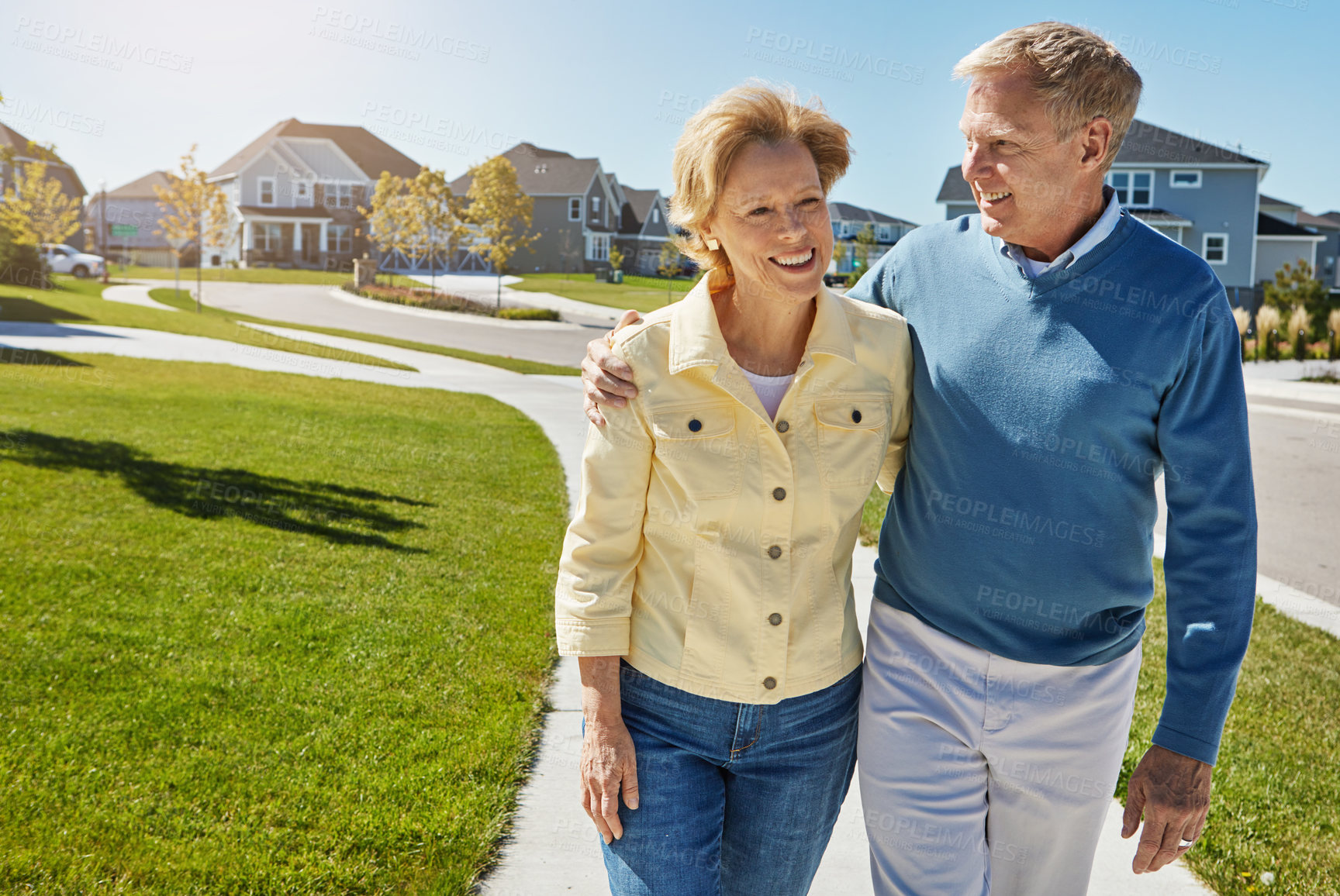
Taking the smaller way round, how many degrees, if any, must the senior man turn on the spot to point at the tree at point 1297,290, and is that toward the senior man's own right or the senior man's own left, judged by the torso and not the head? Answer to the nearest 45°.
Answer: approximately 180°

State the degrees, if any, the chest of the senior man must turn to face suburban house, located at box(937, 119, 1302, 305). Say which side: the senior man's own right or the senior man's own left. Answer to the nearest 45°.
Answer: approximately 180°

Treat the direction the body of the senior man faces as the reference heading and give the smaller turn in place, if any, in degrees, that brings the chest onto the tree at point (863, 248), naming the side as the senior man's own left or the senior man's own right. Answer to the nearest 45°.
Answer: approximately 180°

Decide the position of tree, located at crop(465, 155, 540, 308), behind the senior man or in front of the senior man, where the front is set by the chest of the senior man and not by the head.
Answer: behind

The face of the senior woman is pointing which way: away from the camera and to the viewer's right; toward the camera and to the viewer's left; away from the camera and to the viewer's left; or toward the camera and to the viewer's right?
toward the camera and to the viewer's right

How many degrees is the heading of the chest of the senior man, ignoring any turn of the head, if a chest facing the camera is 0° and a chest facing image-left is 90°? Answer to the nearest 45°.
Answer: approximately 0°

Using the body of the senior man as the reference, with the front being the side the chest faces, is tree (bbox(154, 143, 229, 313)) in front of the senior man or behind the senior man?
behind

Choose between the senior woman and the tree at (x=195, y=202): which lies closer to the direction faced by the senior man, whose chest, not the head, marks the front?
the senior woman

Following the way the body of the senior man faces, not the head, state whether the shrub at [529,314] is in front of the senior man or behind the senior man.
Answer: behind

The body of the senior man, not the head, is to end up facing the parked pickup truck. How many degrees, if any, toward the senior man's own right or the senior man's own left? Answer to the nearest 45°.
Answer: approximately 135° to the senior man's own right

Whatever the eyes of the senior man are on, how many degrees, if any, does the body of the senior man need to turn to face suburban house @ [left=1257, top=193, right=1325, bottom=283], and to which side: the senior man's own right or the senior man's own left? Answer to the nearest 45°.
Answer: approximately 180°
